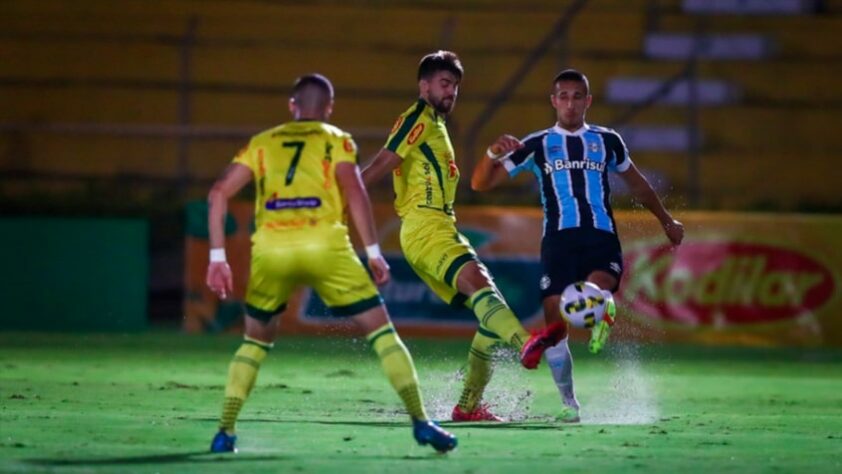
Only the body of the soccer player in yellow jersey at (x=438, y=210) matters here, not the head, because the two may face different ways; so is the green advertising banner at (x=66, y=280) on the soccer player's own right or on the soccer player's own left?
on the soccer player's own left

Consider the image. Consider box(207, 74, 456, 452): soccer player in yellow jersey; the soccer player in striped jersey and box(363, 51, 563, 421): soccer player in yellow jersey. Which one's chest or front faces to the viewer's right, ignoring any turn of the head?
box(363, 51, 563, 421): soccer player in yellow jersey

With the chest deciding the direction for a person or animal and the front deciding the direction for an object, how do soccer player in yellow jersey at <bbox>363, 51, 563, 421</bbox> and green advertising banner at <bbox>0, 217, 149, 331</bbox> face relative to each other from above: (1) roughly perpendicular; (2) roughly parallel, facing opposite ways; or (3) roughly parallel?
roughly perpendicular

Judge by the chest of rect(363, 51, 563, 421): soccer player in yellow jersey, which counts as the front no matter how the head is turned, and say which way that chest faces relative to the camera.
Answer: to the viewer's right

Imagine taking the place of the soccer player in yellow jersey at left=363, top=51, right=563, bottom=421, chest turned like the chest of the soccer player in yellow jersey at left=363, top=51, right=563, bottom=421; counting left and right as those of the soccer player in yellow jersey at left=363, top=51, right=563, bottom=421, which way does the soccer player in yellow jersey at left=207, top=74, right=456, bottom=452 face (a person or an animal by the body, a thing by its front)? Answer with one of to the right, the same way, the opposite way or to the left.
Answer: to the left

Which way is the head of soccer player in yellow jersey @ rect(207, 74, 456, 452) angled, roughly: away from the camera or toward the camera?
away from the camera

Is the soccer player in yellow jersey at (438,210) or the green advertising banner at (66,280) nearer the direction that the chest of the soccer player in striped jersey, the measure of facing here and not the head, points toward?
the soccer player in yellow jersey

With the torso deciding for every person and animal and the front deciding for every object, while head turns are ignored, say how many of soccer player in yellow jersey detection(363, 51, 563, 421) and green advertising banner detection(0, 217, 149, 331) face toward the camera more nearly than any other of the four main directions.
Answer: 1

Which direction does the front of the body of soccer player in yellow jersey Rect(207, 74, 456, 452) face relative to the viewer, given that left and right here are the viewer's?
facing away from the viewer

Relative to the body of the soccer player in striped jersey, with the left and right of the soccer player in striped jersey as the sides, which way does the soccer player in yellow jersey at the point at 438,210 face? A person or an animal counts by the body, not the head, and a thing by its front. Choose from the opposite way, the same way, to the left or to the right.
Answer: to the left

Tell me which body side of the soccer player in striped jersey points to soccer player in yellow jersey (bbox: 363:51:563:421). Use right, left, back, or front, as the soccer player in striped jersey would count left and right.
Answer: right
